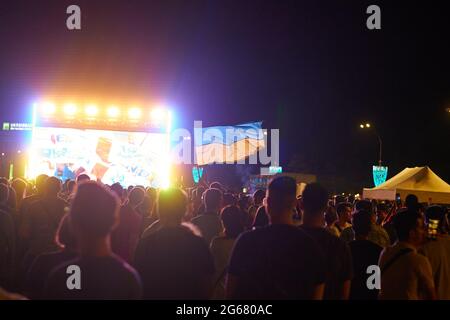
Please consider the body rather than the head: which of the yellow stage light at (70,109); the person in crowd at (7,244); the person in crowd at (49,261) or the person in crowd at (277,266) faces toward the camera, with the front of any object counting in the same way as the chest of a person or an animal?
the yellow stage light

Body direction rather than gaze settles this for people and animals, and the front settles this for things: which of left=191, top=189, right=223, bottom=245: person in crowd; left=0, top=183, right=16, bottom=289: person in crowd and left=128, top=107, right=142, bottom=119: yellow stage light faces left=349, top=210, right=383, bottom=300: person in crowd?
the yellow stage light

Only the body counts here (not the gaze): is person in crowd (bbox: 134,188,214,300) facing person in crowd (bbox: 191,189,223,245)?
yes

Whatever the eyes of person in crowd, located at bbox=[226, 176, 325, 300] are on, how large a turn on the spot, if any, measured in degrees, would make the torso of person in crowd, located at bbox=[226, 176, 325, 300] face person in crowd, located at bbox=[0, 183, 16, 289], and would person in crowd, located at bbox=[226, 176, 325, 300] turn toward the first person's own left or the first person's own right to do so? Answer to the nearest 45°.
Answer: approximately 45° to the first person's own left

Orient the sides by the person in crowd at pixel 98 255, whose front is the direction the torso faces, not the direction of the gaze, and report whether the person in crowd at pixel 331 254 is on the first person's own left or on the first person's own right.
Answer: on the first person's own right

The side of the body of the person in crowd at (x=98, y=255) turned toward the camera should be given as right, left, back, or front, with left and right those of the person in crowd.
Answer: back

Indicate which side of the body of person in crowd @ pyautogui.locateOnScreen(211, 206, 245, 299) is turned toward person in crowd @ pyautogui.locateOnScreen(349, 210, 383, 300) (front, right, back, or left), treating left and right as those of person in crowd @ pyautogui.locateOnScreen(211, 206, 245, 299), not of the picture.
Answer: right

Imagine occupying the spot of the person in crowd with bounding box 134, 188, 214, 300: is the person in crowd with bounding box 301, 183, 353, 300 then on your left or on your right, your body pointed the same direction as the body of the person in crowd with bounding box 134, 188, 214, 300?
on your right

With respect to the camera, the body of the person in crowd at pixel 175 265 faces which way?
away from the camera

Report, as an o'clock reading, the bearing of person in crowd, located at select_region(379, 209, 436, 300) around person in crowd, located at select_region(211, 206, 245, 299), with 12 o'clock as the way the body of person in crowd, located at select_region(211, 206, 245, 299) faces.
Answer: person in crowd, located at select_region(379, 209, 436, 300) is roughly at 4 o'clock from person in crowd, located at select_region(211, 206, 245, 299).

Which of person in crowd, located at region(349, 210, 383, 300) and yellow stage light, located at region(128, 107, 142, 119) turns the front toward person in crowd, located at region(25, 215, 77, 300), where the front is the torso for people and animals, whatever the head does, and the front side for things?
the yellow stage light

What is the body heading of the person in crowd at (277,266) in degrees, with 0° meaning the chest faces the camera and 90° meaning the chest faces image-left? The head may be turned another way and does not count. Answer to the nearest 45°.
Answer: approximately 180°
